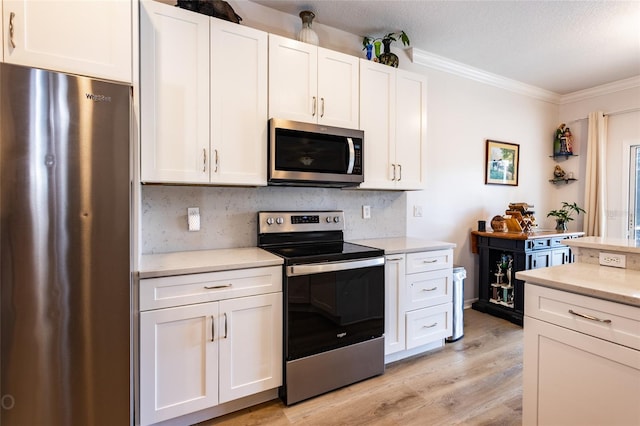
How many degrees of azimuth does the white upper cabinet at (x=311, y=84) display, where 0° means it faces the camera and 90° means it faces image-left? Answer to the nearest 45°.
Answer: approximately 315°

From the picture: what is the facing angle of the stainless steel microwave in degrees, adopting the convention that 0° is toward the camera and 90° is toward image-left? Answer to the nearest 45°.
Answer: approximately 315°

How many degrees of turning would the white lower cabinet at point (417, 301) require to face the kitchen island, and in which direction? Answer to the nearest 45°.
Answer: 0° — it already faces it

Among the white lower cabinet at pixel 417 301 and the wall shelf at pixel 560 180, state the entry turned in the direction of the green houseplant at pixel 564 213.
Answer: the wall shelf

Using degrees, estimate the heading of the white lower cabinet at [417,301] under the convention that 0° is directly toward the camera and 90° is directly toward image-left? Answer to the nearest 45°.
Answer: approximately 315°

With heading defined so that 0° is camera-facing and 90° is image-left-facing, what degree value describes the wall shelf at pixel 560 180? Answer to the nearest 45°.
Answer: approximately 0°
